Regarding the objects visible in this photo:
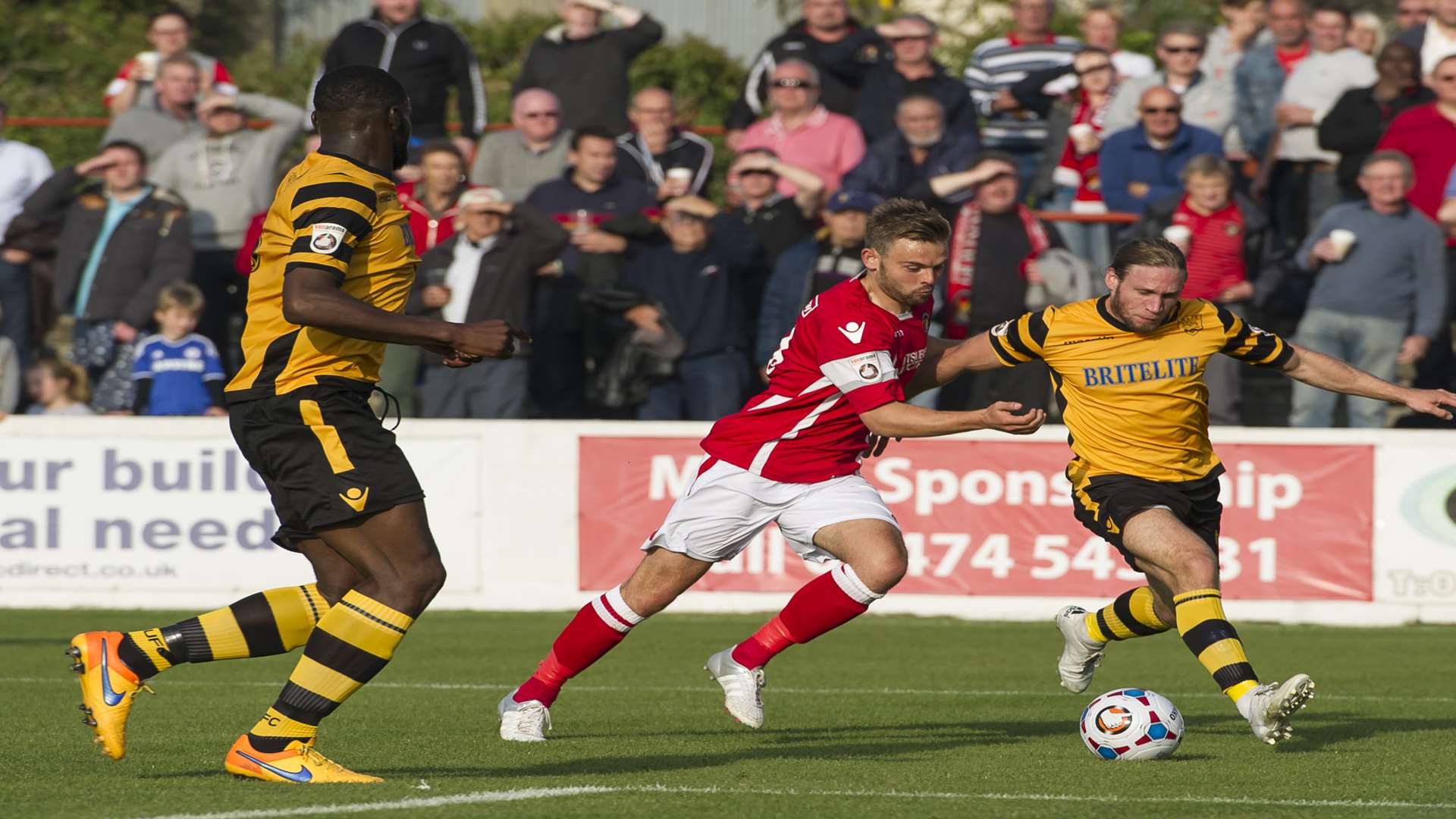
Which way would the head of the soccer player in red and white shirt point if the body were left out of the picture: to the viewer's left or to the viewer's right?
to the viewer's right

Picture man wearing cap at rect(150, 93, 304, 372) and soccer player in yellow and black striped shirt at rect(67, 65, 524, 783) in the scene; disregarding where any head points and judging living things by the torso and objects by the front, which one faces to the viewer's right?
the soccer player in yellow and black striped shirt

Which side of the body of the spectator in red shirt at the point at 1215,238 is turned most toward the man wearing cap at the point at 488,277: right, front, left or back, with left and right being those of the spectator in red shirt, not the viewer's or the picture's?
right

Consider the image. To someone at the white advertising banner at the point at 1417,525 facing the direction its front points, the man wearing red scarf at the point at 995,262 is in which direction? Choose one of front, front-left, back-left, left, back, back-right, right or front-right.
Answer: right

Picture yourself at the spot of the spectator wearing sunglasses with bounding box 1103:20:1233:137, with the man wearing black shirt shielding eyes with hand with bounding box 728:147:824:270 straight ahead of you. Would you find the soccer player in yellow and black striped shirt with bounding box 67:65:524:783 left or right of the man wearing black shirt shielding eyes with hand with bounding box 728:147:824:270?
left

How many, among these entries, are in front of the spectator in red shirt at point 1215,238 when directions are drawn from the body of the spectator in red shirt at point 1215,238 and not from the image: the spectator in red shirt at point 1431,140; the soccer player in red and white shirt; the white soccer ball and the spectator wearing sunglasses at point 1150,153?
2

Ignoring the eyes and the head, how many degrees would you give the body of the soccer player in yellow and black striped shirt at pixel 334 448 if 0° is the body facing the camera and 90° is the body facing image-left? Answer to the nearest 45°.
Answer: approximately 270°

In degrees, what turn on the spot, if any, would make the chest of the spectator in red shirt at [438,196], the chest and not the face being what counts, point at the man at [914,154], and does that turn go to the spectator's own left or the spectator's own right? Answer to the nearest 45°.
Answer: approximately 90° to the spectator's own left

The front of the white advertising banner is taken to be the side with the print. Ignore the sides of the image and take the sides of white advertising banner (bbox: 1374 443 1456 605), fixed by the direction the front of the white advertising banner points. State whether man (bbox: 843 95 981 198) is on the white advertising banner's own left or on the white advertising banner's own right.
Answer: on the white advertising banner's own right
